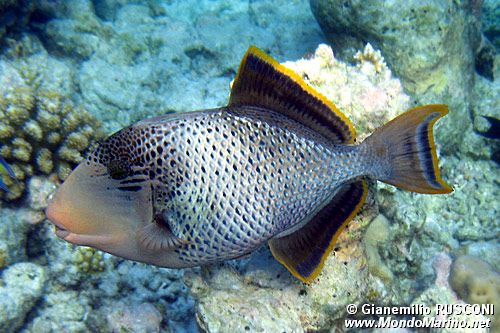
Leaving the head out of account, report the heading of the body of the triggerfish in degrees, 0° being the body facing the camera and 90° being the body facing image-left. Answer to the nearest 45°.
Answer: approximately 90°

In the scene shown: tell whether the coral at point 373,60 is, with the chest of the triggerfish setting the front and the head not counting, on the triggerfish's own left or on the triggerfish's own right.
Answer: on the triggerfish's own right
